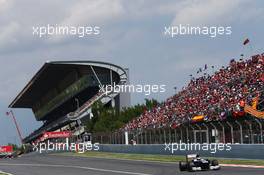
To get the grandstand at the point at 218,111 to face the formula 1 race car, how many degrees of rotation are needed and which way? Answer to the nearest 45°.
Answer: approximately 45° to its left

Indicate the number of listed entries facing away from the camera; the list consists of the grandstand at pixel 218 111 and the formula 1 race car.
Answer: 0
